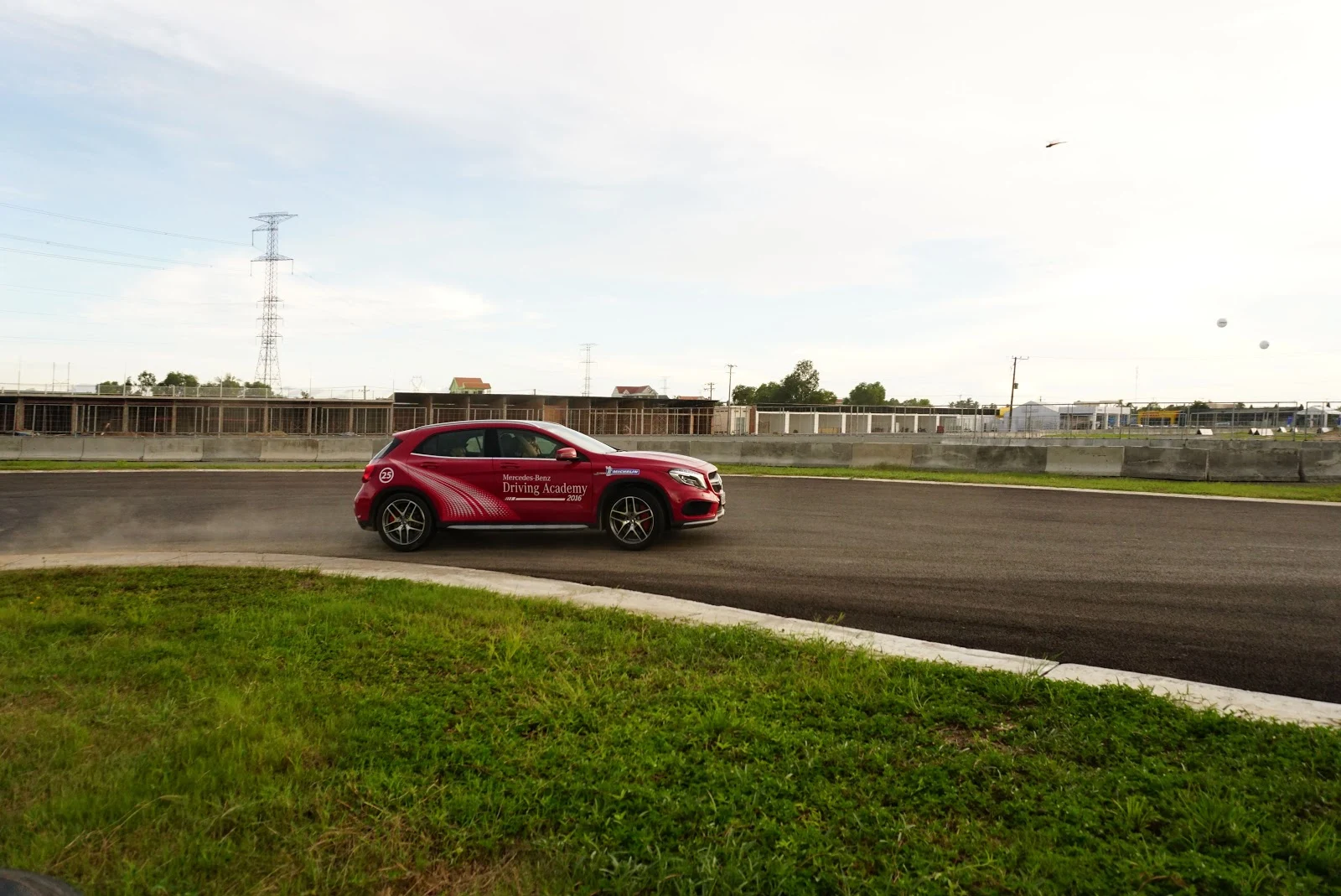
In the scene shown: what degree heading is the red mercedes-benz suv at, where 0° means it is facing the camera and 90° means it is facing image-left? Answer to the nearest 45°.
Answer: approximately 270°
